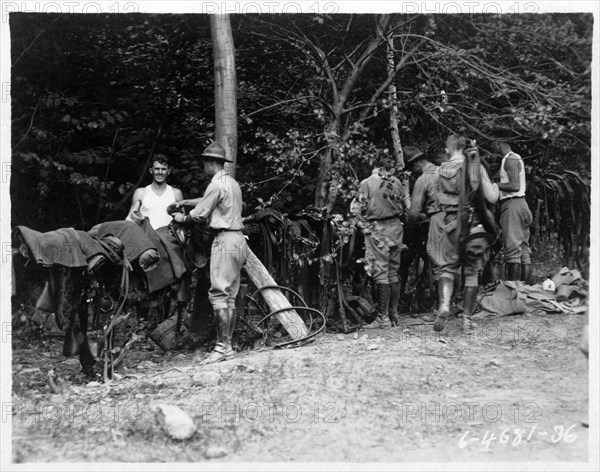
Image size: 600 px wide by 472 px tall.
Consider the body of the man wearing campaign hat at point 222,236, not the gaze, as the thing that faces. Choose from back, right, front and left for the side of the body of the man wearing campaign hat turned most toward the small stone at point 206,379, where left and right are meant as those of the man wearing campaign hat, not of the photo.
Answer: left

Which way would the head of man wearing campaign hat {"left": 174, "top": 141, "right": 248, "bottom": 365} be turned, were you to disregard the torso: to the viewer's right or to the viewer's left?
to the viewer's left

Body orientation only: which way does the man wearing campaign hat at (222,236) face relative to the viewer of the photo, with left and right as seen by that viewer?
facing to the left of the viewer

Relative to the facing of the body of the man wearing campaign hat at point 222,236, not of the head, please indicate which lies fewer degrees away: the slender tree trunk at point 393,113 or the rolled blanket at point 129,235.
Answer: the rolled blanket
